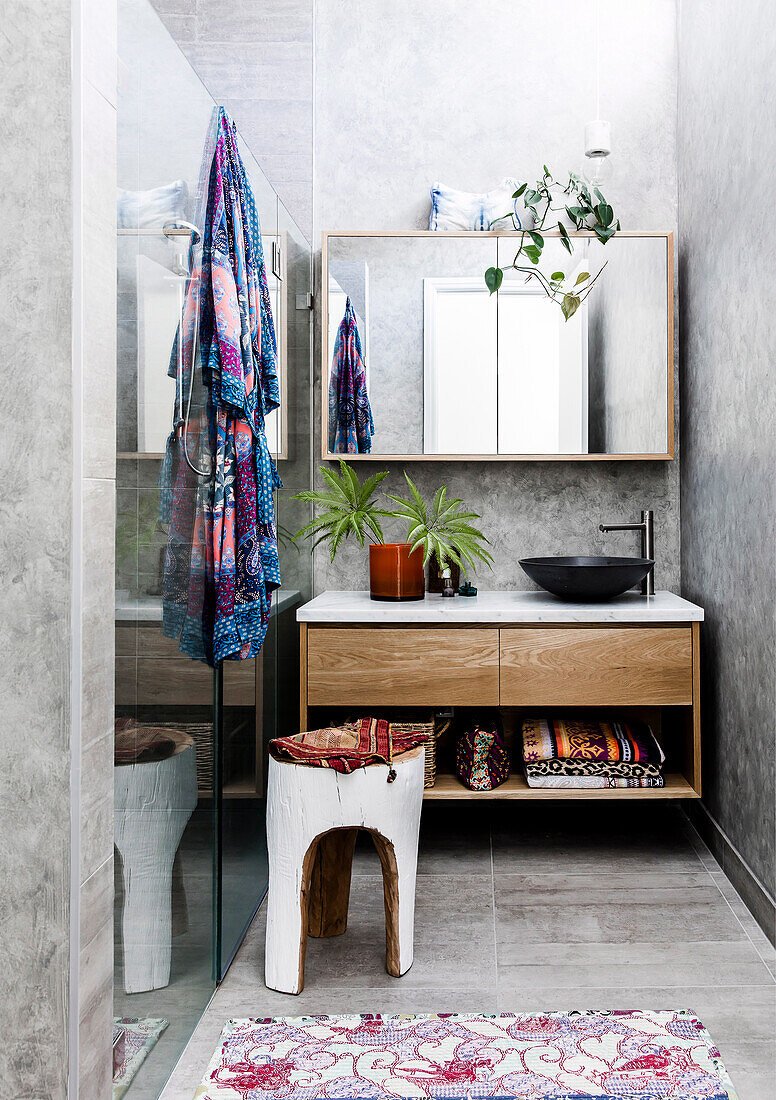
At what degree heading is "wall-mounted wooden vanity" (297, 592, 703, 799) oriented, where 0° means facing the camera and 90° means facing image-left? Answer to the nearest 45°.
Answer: approximately 0°

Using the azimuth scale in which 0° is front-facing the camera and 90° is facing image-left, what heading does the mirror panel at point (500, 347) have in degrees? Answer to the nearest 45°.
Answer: approximately 0°

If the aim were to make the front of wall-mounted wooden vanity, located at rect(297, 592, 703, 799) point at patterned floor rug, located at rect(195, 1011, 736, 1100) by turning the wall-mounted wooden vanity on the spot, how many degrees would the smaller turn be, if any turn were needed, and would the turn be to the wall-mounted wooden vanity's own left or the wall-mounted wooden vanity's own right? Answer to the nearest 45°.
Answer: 0° — it already faces it

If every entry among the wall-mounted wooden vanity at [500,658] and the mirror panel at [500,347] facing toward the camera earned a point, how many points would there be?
2
